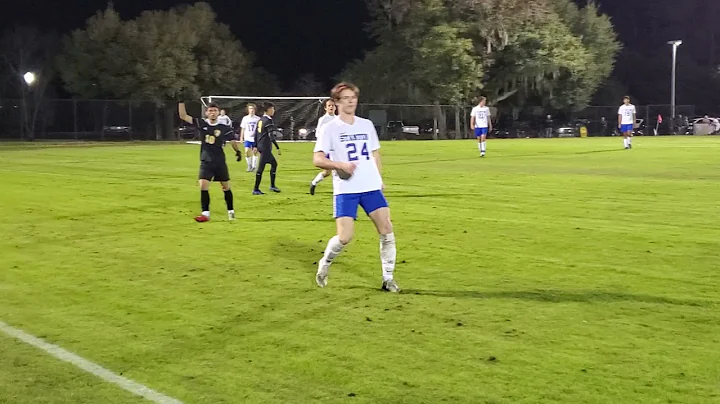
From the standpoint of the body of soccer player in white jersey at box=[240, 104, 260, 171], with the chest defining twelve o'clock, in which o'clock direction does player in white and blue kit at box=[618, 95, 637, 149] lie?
The player in white and blue kit is roughly at 8 o'clock from the soccer player in white jersey.

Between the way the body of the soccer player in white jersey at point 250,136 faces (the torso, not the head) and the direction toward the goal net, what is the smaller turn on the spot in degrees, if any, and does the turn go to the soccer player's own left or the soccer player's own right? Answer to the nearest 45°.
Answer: approximately 180°

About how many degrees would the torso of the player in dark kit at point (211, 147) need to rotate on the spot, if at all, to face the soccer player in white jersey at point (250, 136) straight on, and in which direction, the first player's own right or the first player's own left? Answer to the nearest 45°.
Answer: approximately 180°

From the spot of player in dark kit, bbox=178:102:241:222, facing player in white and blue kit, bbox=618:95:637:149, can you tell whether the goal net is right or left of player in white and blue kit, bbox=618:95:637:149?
left

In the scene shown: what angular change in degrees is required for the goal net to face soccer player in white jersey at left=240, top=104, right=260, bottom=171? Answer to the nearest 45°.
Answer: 0° — it already faces them

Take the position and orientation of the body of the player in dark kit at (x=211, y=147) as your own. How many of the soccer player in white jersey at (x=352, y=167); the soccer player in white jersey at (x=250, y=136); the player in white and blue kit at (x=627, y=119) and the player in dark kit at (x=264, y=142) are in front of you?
1

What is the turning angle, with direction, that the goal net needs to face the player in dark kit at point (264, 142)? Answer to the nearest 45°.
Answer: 0° — it already faces them

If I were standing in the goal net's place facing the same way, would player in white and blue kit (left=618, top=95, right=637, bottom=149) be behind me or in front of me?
in front

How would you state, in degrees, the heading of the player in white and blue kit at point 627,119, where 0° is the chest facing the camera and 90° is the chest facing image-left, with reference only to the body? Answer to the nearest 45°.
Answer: approximately 0°

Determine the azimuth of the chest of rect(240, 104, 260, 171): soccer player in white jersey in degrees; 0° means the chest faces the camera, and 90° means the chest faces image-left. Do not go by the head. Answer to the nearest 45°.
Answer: approximately 0°

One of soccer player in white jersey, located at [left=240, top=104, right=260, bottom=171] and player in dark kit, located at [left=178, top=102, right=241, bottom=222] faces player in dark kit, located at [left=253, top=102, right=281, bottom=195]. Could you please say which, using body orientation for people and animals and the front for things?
the soccer player in white jersey

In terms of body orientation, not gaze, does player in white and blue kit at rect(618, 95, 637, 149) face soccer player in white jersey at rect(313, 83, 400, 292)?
yes
